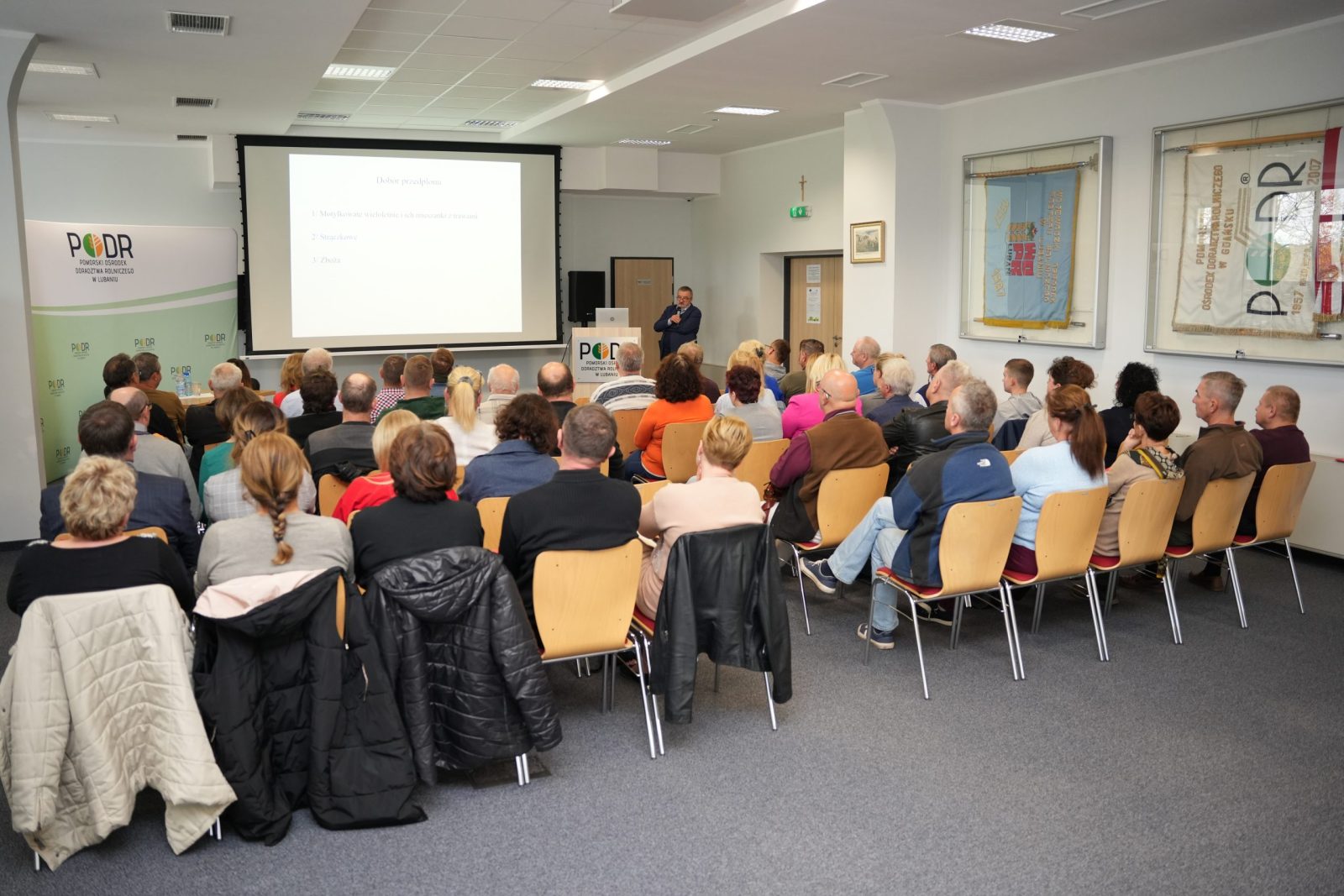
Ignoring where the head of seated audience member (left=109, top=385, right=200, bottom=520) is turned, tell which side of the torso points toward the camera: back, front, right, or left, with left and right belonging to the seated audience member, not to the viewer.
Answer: back

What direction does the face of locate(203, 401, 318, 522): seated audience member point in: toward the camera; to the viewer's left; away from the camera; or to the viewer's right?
away from the camera

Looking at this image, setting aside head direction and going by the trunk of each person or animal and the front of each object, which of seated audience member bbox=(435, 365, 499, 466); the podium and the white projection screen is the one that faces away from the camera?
the seated audience member

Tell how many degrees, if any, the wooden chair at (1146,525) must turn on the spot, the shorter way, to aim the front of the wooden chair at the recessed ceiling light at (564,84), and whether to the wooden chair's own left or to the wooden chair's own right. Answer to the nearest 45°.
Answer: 0° — it already faces it

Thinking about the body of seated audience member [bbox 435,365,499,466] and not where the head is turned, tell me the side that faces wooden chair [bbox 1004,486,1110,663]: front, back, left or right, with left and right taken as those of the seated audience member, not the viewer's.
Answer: right

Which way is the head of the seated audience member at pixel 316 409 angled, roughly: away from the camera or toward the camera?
away from the camera

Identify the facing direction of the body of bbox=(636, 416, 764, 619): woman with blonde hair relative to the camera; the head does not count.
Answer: away from the camera

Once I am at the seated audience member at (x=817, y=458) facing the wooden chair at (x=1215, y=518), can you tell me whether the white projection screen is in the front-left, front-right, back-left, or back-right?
back-left

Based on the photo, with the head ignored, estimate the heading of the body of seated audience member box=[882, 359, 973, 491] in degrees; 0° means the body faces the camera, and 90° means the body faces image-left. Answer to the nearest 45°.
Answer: approximately 135°

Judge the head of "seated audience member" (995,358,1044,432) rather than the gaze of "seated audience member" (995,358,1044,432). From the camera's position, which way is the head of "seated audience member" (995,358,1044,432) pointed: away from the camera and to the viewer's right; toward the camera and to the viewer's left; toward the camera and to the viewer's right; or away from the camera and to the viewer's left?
away from the camera and to the viewer's left

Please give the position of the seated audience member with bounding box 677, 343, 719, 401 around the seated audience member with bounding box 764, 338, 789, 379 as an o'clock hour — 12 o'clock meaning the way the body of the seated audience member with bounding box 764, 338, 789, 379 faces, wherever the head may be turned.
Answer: the seated audience member with bounding box 677, 343, 719, 401 is roughly at 8 o'clock from the seated audience member with bounding box 764, 338, 789, 379.

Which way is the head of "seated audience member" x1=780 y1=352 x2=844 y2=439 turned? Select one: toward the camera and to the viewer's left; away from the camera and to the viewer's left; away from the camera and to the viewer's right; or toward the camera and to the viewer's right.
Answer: away from the camera and to the viewer's left

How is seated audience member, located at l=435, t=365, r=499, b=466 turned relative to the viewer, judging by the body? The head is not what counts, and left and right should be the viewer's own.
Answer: facing away from the viewer

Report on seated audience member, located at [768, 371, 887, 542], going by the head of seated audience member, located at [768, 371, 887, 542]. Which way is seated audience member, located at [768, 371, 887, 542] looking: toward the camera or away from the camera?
away from the camera

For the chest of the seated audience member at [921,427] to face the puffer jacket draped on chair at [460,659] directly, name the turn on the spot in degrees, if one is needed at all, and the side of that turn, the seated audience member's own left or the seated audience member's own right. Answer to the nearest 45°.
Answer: approximately 90° to the seated audience member's own left
